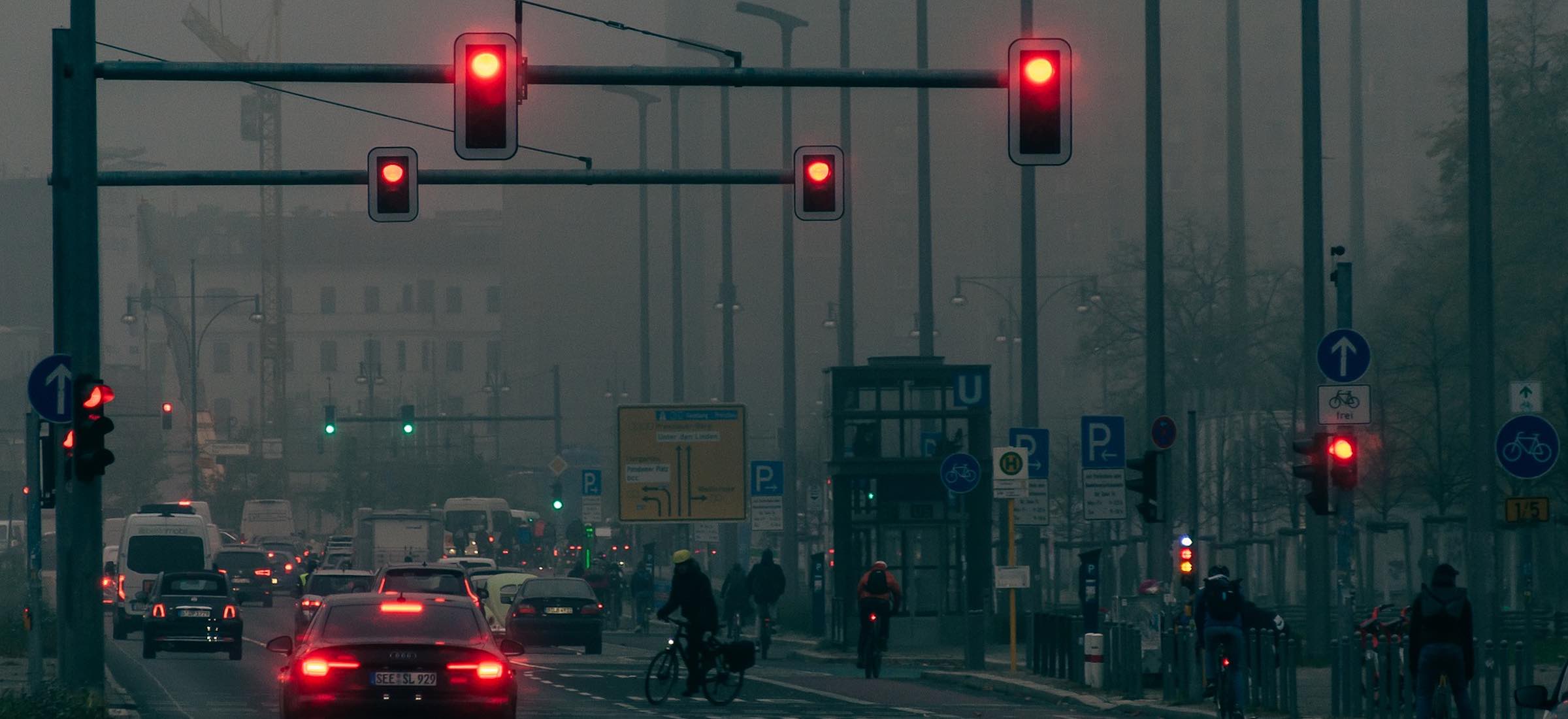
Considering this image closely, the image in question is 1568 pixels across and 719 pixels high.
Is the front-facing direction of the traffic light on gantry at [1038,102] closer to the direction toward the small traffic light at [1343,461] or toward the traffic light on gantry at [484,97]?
the traffic light on gantry

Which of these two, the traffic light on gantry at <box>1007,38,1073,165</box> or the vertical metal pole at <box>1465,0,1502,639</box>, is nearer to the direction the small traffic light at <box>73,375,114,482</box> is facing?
the traffic light on gantry

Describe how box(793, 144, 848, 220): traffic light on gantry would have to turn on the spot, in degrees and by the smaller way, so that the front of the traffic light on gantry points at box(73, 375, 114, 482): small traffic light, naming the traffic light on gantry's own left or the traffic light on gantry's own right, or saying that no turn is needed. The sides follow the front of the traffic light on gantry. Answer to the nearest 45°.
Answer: approximately 90° to the traffic light on gantry's own right

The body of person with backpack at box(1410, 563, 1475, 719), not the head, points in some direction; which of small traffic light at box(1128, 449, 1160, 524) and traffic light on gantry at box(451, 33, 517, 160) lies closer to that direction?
the small traffic light

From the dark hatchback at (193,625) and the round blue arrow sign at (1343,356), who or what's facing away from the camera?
the dark hatchback

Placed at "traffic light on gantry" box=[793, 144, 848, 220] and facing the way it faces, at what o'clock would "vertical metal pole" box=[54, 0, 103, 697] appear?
The vertical metal pole is roughly at 3 o'clock from the traffic light on gantry.

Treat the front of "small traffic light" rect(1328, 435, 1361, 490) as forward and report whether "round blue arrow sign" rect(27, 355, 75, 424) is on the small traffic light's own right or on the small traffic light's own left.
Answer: on the small traffic light's own right

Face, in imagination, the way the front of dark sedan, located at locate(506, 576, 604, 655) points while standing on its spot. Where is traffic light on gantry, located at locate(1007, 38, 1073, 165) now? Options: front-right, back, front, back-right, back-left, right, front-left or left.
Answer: back

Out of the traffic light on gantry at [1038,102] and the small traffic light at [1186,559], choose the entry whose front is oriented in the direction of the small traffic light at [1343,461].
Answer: the small traffic light at [1186,559]

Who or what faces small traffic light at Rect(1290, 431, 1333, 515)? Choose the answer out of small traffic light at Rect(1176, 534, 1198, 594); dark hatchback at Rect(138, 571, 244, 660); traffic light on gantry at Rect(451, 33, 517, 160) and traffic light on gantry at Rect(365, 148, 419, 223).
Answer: small traffic light at Rect(1176, 534, 1198, 594)

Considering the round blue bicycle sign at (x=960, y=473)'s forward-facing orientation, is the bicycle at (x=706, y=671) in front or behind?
in front
